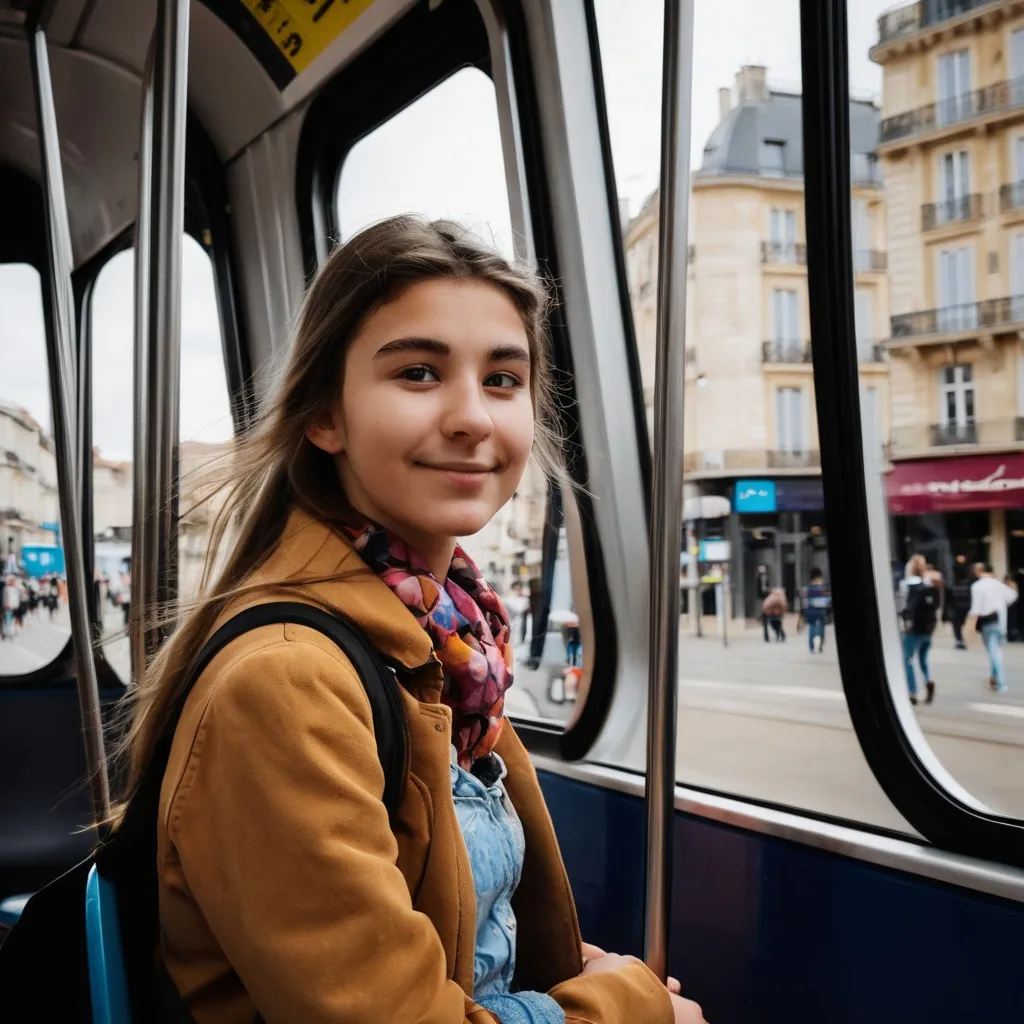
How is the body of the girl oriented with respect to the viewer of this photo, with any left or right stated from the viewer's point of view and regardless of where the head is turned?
facing the viewer and to the right of the viewer

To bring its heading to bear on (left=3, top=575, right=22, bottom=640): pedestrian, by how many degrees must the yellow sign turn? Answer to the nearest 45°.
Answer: approximately 135° to its right

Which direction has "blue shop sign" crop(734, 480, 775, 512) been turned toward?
toward the camera

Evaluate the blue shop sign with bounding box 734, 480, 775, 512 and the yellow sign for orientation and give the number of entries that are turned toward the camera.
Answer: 2

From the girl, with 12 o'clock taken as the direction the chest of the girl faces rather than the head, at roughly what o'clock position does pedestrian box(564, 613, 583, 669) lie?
The pedestrian is roughly at 8 o'clock from the girl.

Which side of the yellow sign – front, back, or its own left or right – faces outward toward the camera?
front

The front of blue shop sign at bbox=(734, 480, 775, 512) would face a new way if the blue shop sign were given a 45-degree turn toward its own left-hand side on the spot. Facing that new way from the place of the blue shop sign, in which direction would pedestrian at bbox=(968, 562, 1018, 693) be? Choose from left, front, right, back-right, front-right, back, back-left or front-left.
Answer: front
